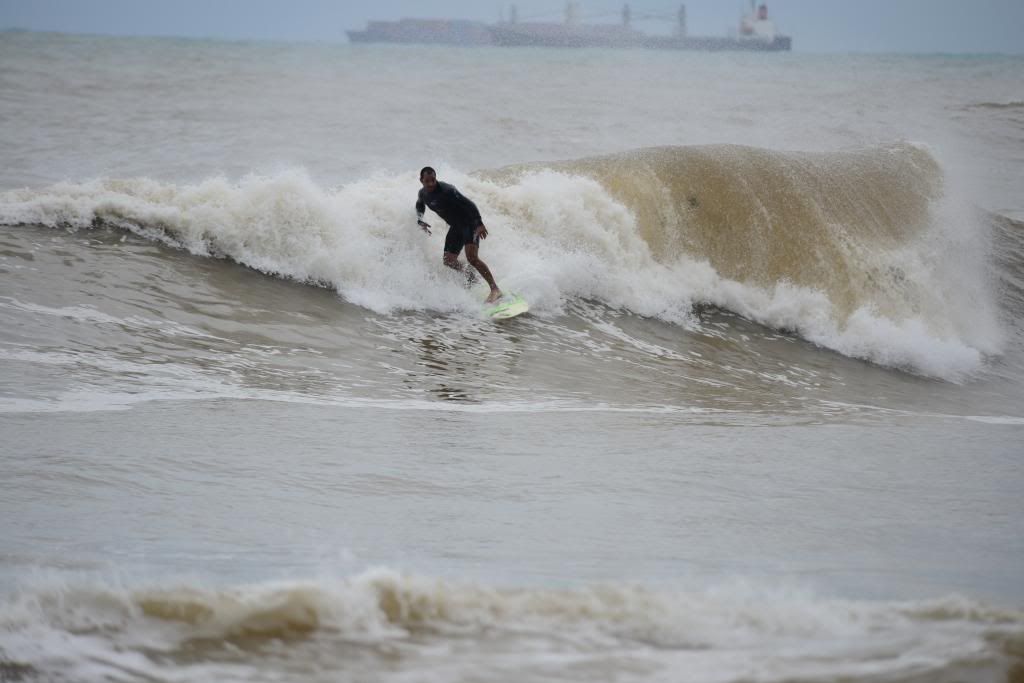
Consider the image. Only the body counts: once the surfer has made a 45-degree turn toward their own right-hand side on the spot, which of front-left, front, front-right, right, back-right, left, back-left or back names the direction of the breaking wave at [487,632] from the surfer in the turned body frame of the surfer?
left

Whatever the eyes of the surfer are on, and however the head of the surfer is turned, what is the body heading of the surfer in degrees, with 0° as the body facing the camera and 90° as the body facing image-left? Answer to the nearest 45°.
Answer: approximately 45°
